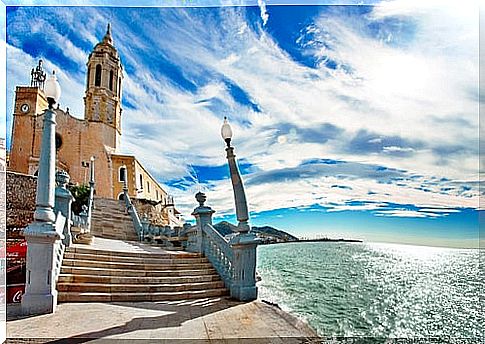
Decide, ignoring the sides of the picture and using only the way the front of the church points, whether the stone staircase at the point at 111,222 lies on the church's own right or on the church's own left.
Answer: on the church's own left

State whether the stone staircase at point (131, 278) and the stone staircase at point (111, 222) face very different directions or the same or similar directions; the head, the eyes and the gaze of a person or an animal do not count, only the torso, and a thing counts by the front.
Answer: same or similar directions

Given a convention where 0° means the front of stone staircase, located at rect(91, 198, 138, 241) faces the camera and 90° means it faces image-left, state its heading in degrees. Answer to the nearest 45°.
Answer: approximately 0°

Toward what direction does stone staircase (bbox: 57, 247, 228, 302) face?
toward the camera

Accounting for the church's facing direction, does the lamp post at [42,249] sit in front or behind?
in front

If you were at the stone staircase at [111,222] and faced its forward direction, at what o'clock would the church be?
The church is roughly at 6 o'clock from the stone staircase.

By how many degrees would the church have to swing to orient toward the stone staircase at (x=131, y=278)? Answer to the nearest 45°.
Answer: approximately 45° to its left

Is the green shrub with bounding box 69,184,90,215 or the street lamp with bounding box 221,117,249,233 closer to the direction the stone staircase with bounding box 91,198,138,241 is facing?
the street lamp

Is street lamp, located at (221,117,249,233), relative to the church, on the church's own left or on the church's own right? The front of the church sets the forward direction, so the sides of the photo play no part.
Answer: on the church's own left

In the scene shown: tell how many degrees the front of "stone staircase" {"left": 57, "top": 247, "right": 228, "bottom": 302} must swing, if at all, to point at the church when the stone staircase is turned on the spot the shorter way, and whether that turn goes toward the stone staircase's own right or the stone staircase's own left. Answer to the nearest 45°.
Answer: approximately 180°

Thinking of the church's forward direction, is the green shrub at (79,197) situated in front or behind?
in front

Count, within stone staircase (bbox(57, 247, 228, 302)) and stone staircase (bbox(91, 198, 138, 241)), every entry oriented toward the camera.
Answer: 2
